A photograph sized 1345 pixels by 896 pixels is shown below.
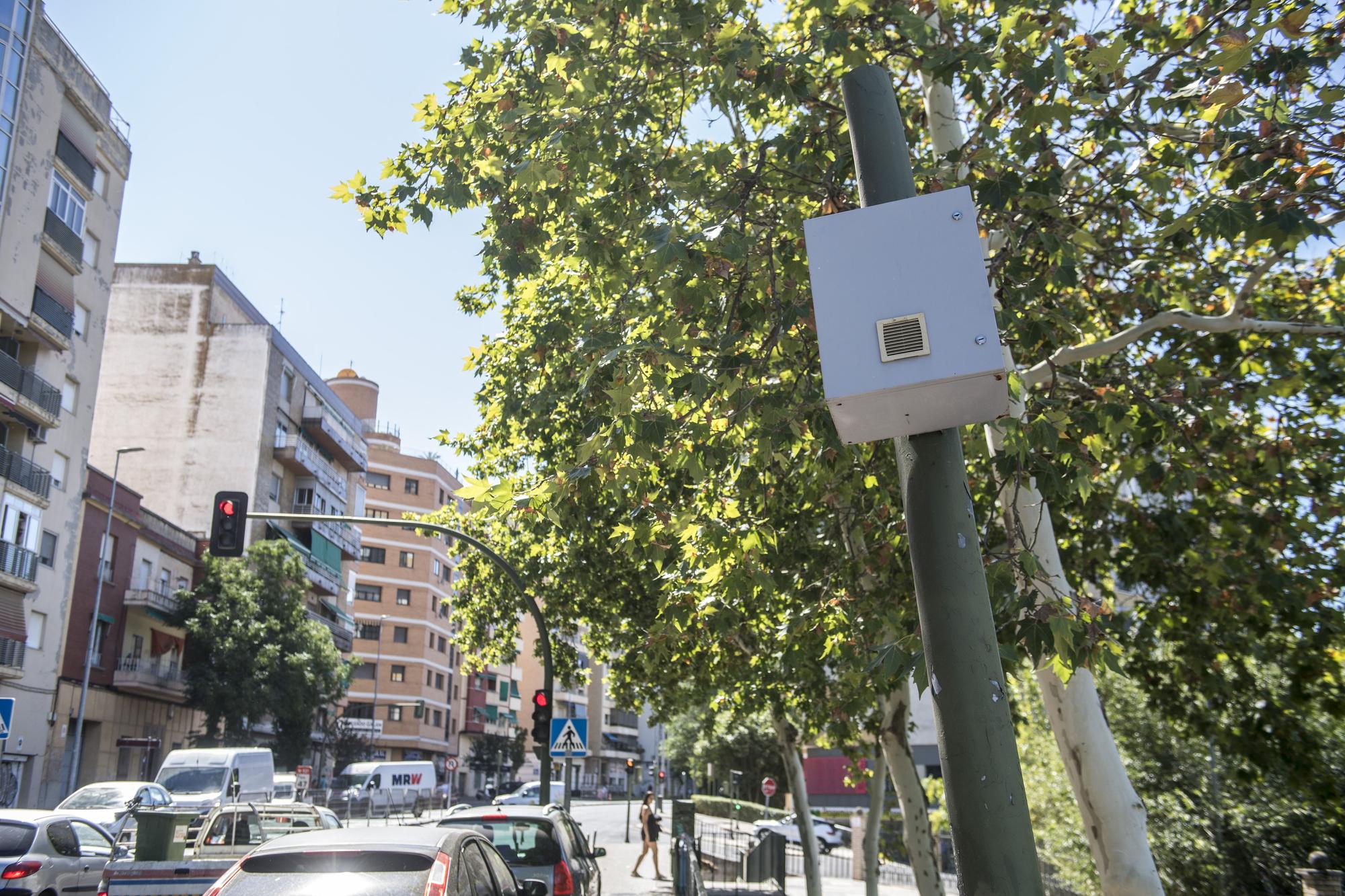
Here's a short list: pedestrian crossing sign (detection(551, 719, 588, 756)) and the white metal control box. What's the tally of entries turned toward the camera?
2

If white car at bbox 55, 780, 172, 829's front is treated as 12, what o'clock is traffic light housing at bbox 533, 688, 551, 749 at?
The traffic light housing is roughly at 9 o'clock from the white car.

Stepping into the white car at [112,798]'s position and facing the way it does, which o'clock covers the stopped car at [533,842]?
The stopped car is roughly at 10 o'clock from the white car.

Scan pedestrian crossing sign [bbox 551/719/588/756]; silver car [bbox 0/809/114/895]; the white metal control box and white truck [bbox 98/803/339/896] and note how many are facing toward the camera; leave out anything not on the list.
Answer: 2

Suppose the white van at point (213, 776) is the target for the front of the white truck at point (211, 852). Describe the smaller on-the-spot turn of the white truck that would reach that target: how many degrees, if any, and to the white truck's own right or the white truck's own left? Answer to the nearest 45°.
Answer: approximately 45° to the white truck's own left

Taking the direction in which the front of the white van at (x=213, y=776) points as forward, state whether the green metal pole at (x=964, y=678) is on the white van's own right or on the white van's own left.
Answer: on the white van's own left

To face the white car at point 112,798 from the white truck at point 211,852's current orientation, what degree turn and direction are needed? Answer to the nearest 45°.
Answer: approximately 45° to its left

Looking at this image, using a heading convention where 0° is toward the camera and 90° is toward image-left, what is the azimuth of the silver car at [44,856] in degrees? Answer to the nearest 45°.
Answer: approximately 225°
